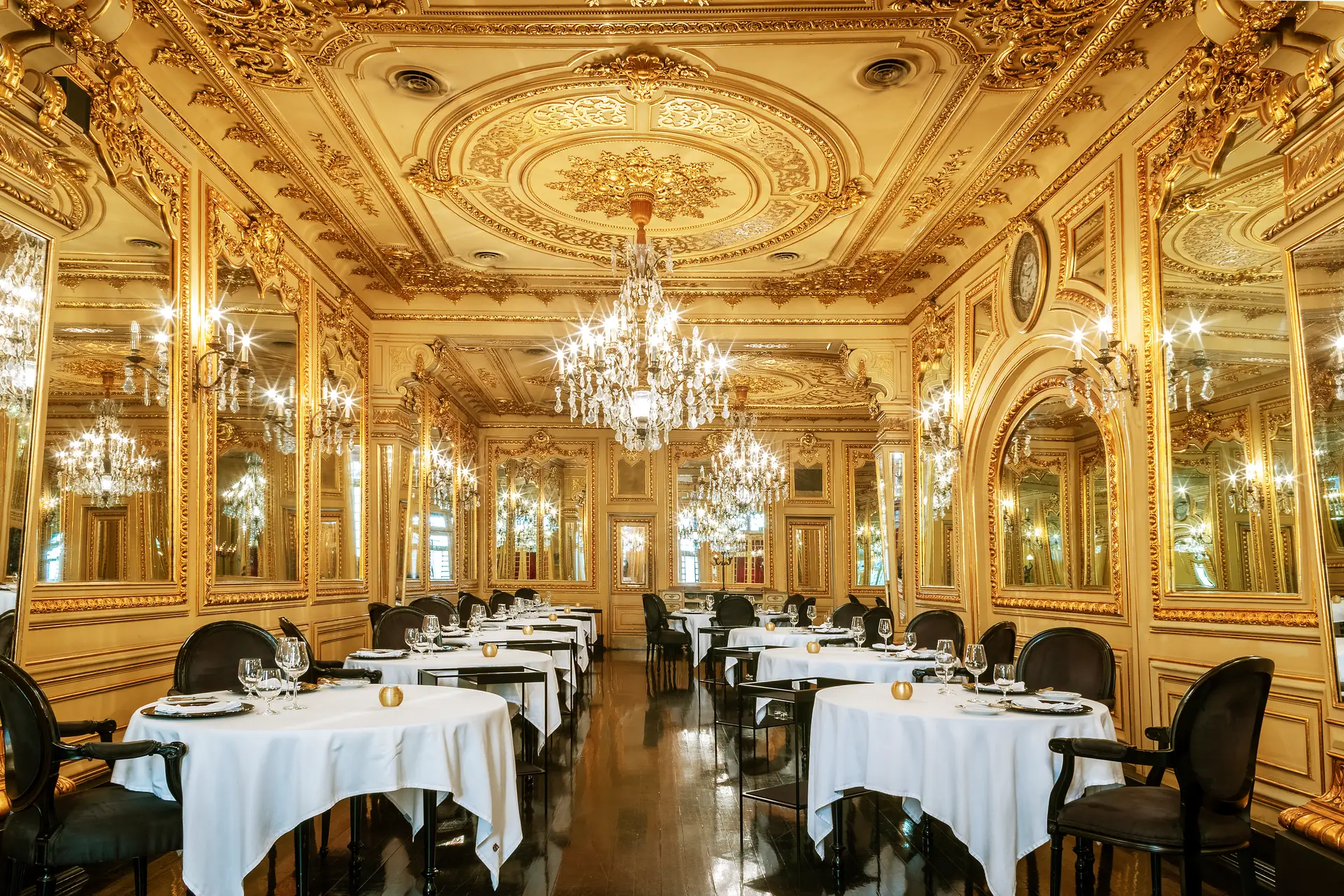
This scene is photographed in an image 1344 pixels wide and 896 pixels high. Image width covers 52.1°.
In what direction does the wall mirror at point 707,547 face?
toward the camera

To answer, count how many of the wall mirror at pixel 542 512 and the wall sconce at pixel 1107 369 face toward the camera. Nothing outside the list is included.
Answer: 1

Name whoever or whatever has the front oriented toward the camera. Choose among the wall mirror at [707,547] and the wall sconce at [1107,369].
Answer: the wall mirror

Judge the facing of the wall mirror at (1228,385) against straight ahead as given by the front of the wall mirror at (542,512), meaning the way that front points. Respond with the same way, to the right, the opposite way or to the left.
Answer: to the right

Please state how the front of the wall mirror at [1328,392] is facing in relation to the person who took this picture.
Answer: facing the viewer and to the left of the viewer

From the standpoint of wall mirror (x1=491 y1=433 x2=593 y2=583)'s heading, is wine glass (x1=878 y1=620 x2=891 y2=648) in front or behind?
in front

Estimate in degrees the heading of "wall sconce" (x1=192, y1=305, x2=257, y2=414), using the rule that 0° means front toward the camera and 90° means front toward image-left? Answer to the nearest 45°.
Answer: approximately 315°

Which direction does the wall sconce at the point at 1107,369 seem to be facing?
to the viewer's left

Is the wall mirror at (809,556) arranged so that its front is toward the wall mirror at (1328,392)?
yes

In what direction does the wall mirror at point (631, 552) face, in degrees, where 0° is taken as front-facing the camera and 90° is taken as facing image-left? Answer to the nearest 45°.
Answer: approximately 0°

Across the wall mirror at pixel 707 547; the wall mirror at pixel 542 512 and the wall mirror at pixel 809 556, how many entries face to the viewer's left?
0

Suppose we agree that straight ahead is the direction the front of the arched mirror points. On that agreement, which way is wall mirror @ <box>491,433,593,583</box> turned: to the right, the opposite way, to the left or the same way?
to the left

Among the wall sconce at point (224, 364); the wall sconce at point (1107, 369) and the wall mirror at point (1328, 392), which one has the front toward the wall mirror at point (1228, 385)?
the wall sconce at point (224, 364)

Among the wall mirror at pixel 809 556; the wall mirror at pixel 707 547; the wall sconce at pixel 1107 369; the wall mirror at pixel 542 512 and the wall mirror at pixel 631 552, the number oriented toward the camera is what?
4

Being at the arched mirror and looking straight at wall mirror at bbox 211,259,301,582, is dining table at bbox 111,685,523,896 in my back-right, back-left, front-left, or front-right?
front-left
